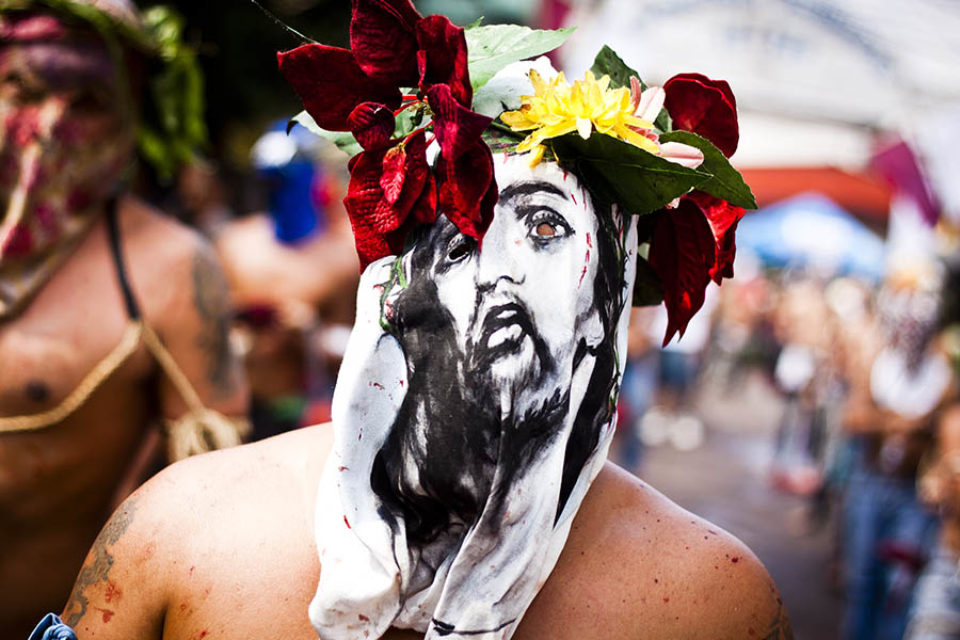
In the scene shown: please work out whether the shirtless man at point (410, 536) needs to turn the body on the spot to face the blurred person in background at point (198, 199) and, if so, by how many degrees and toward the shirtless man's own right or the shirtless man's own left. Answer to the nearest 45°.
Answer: approximately 180°

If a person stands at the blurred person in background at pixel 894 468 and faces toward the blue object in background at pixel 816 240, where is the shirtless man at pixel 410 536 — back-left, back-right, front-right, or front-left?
back-left

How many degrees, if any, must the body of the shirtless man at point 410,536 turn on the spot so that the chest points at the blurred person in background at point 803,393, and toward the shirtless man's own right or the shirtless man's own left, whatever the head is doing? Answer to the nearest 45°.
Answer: approximately 135° to the shirtless man's own left

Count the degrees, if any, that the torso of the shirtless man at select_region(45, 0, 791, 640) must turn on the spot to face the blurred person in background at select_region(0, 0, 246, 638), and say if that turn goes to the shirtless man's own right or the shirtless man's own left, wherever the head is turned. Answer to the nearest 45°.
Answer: approximately 135° to the shirtless man's own right

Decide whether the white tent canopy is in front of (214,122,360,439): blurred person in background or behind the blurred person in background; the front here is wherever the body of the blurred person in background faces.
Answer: behind

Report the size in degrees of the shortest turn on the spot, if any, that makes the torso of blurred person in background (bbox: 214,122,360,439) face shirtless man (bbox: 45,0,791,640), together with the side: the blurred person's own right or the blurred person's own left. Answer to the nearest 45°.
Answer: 0° — they already face them
